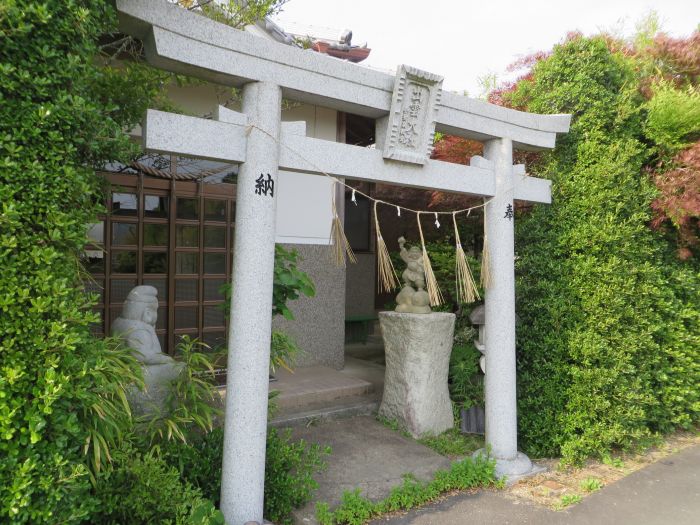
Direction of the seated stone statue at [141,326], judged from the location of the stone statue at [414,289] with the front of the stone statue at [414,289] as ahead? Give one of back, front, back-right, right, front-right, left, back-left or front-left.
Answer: front-right

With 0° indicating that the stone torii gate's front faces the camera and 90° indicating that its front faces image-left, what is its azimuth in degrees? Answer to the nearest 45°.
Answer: approximately 315°

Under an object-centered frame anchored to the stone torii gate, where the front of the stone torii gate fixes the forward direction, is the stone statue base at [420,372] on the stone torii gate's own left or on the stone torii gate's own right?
on the stone torii gate's own left

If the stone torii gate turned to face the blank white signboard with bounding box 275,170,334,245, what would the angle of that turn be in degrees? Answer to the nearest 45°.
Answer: approximately 135° to its left

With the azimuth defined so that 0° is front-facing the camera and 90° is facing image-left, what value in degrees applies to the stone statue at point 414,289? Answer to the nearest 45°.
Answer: approximately 0°
